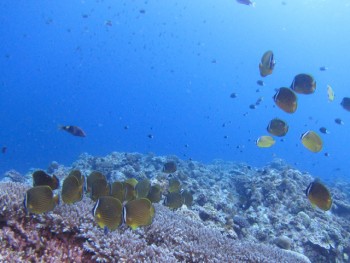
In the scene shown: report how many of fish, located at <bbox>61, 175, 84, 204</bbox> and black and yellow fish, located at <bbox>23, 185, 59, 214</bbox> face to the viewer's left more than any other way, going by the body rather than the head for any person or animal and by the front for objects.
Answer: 2

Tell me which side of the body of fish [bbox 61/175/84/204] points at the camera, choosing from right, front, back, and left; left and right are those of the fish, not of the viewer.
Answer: left

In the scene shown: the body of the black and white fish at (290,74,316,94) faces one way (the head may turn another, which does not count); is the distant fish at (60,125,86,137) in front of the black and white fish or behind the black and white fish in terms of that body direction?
in front

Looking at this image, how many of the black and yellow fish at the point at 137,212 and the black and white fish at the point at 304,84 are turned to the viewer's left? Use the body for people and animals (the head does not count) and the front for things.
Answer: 2

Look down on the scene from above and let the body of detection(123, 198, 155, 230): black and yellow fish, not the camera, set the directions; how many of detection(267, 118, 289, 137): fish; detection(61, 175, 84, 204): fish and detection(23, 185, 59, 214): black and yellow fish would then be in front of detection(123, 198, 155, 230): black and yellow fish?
2

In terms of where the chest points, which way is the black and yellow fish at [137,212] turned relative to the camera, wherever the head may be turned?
to the viewer's left

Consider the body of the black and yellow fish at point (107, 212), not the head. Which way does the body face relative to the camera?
to the viewer's left

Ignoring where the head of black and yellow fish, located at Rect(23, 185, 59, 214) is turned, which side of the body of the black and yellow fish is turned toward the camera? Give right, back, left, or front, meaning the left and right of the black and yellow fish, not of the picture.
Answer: left

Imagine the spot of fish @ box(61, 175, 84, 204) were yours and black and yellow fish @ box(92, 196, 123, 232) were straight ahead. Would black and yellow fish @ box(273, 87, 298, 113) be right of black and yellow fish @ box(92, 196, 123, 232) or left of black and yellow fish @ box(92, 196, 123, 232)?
left

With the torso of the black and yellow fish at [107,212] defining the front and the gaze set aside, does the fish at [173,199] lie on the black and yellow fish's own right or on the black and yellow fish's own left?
on the black and yellow fish's own right

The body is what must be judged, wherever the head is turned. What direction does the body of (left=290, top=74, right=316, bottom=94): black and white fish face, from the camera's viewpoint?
to the viewer's left

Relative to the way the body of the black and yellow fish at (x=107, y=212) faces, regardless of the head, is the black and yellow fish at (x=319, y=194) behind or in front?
behind

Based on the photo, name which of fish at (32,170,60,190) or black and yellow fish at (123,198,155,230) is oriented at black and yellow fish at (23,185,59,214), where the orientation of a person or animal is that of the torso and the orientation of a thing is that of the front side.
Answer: black and yellow fish at (123,198,155,230)
